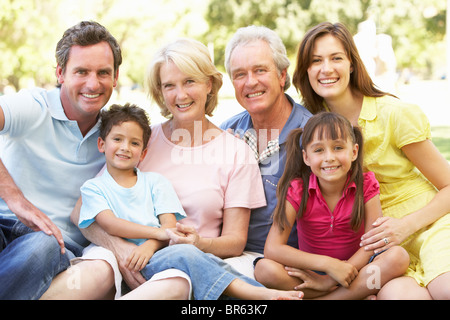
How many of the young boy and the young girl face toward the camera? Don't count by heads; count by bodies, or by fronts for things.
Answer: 2

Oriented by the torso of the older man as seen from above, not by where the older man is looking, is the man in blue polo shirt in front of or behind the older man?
in front

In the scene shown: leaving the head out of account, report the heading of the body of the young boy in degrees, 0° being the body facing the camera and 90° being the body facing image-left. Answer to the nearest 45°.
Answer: approximately 0°

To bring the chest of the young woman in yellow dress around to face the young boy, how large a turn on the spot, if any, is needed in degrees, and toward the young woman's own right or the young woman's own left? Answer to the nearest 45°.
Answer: approximately 45° to the young woman's own right

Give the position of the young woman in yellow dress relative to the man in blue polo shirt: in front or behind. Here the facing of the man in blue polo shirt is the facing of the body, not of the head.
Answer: in front

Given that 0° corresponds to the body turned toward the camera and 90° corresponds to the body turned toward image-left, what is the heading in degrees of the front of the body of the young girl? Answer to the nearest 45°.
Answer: approximately 0°

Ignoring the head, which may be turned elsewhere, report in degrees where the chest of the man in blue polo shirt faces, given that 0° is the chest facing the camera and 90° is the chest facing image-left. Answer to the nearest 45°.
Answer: approximately 315°

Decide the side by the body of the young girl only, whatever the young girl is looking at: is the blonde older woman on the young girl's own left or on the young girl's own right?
on the young girl's own right

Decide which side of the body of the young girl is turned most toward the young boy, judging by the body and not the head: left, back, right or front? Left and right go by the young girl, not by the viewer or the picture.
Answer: right
